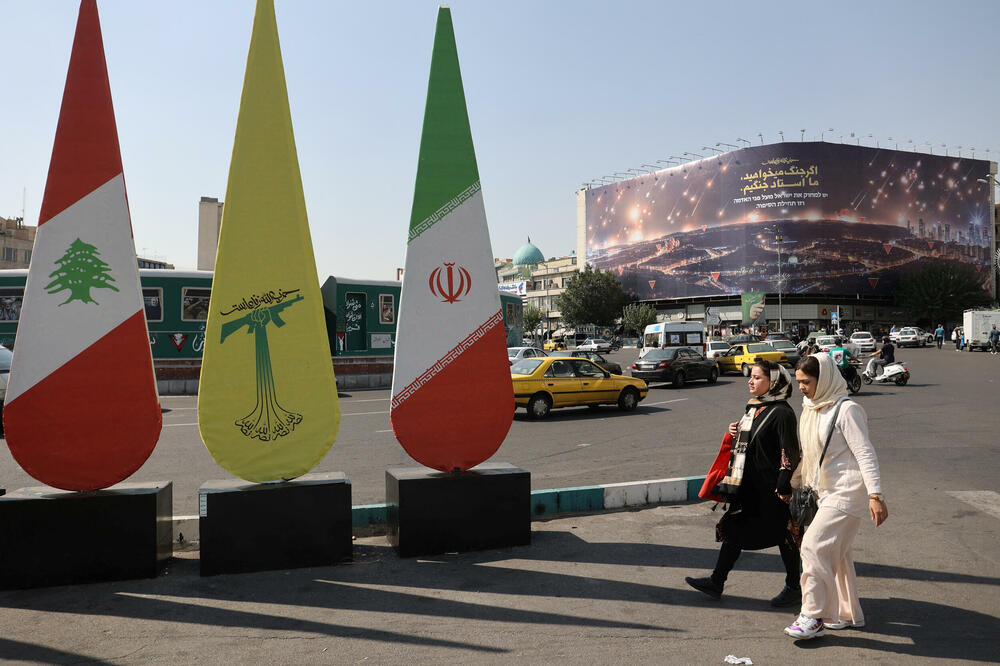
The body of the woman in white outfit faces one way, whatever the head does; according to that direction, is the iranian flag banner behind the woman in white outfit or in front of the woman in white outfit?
in front

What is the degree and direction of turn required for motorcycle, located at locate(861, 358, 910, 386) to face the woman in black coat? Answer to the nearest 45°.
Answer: approximately 90° to its left

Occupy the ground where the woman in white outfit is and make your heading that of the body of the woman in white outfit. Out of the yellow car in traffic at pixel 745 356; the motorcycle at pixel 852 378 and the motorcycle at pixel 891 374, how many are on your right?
3

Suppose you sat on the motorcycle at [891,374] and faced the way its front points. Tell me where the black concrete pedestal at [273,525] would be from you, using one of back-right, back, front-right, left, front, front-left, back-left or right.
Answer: left

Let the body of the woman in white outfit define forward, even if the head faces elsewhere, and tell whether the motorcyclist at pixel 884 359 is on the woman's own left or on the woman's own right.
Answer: on the woman's own right

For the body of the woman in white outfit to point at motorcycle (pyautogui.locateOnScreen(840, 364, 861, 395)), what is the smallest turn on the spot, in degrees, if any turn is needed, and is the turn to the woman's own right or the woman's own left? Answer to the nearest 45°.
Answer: approximately 90° to the woman's own right

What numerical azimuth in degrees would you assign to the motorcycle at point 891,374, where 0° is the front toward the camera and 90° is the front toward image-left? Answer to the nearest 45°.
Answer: approximately 90°

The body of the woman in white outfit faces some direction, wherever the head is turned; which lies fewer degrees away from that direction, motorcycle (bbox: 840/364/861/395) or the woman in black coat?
the woman in black coat

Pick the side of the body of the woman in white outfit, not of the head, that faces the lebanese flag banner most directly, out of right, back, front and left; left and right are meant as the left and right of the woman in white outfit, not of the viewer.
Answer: front

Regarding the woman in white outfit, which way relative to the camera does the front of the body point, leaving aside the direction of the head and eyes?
to the viewer's left
